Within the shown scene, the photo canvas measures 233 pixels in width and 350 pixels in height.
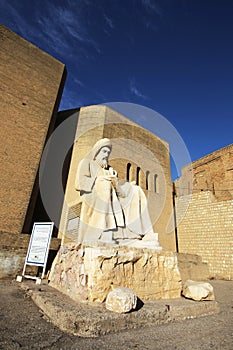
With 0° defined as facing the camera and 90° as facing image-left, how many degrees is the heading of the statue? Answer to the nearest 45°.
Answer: approximately 315°

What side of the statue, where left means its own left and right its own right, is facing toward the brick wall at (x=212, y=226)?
left

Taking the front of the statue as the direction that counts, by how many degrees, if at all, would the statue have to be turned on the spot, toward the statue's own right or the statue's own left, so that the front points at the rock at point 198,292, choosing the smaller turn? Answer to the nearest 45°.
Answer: approximately 45° to the statue's own left

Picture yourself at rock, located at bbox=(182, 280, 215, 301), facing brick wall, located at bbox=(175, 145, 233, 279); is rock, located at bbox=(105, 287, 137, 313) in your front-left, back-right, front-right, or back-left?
back-left

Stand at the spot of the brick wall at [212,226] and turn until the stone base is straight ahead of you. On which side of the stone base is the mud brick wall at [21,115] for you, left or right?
right

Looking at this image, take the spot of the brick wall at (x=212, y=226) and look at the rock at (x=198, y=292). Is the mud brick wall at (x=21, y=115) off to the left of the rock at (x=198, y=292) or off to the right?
right
